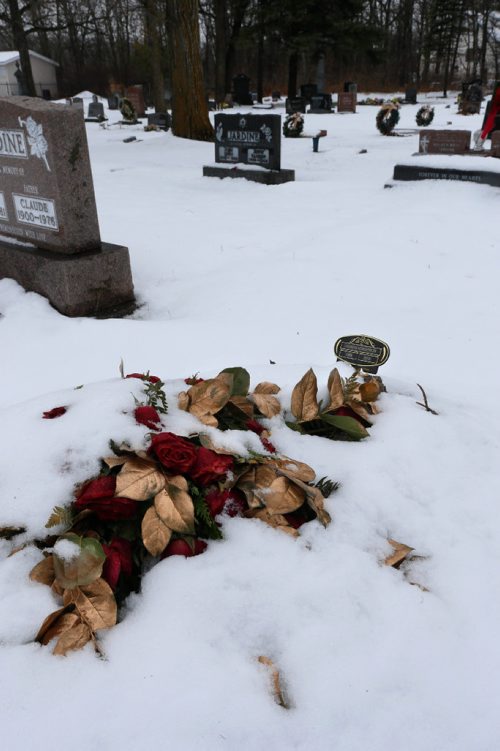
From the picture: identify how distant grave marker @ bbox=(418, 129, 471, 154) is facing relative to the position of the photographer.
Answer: facing the viewer

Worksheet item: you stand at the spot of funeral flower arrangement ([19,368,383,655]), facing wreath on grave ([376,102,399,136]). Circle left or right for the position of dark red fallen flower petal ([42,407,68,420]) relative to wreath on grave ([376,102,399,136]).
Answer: left

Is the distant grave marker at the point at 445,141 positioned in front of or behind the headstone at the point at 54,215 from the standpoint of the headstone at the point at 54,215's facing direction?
behind

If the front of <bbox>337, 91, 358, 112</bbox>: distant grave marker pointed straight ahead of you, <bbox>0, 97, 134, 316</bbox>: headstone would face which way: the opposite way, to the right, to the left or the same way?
the same way

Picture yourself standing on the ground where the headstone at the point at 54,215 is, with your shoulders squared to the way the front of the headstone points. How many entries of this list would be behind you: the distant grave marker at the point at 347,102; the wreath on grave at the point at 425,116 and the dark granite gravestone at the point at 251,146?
3

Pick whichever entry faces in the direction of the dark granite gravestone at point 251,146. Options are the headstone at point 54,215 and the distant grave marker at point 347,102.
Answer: the distant grave marker

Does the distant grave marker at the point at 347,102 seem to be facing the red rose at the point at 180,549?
yes

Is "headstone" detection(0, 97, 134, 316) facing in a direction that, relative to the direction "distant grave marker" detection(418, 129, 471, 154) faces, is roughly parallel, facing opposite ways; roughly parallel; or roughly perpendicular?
roughly parallel

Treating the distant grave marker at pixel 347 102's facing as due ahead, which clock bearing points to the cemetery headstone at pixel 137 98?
The cemetery headstone is roughly at 3 o'clock from the distant grave marker.

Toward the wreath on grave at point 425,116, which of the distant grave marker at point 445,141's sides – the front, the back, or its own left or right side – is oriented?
back

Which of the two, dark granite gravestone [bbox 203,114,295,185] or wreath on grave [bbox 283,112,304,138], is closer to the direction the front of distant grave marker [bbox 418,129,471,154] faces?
the dark granite gravestone

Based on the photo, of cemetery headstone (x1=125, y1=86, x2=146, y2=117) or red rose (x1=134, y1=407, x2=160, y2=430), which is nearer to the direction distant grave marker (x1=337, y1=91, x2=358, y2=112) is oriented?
the red rose

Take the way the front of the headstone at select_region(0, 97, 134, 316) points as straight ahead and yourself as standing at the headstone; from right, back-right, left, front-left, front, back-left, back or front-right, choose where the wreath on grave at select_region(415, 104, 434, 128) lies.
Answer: back

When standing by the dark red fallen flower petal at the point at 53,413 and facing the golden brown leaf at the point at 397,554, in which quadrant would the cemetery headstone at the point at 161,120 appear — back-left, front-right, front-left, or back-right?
back-left

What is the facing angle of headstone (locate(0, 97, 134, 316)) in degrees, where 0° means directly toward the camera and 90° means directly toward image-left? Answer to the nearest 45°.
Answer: approximately 45°

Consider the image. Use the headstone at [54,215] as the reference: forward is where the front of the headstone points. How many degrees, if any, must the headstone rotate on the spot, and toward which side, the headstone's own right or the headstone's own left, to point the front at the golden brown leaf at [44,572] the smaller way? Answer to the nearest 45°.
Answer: approximately 45° to the headstone's own left

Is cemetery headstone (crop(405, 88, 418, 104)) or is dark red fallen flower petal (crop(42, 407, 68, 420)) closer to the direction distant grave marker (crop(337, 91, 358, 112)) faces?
the dark red fallen flower petal

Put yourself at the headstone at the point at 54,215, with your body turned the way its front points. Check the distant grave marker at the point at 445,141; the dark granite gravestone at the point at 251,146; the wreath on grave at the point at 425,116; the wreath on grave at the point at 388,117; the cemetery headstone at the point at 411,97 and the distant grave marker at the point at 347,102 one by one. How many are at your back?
6

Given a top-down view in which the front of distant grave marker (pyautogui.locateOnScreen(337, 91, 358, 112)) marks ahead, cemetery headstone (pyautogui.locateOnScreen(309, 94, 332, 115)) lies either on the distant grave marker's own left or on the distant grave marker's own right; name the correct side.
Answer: on the distant grave marker's own right
